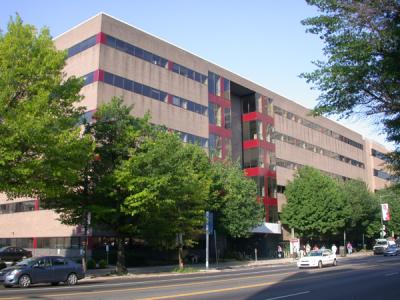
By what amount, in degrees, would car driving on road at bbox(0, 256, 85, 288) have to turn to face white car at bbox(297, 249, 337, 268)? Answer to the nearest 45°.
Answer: approximately 135° to its left

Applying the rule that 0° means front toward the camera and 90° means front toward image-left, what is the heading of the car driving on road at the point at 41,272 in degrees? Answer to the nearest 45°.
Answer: approximately 45°

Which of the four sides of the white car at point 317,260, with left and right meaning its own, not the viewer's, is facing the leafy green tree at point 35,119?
front

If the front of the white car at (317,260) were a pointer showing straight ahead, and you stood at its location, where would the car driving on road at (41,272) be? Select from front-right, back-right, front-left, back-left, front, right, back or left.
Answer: front

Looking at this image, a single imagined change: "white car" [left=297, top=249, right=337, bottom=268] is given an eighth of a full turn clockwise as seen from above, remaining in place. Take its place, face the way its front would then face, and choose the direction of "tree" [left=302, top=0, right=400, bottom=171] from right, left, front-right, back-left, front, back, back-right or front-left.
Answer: left

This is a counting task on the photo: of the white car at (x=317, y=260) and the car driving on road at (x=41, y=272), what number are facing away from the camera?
0

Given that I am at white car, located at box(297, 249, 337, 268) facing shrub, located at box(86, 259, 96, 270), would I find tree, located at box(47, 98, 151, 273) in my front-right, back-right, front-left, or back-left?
front-left

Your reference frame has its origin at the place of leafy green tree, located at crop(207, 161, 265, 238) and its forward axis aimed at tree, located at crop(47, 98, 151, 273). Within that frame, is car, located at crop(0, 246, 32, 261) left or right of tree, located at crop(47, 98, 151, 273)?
right

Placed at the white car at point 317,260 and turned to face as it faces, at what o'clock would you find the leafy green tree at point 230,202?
The leafy green tree is roughly at 3 o'clock from the white car.

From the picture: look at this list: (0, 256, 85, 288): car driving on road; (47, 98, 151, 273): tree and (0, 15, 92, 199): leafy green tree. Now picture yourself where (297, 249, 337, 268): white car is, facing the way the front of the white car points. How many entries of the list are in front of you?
3

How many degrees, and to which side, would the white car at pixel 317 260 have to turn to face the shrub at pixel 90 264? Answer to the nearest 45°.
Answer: approximately 45° to its right

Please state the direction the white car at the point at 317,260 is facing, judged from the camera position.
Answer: facing the viewer and to the left of the viewer
